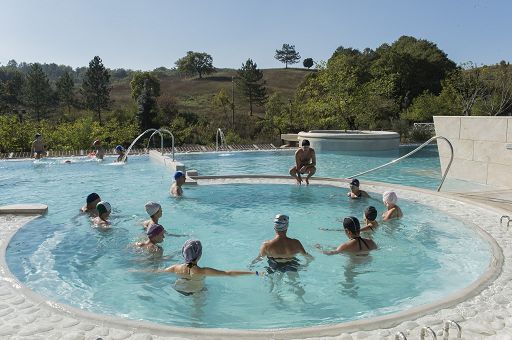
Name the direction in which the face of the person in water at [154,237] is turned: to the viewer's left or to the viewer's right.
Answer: to the viewer's right

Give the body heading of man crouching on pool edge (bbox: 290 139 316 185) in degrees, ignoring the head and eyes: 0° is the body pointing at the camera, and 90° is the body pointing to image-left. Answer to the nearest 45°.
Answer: approximately 0°

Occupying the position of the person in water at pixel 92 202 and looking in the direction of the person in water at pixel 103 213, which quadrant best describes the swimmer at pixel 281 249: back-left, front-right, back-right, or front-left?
front-left

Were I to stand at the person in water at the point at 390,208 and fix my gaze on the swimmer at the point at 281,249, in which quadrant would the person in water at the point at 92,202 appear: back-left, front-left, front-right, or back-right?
front-right

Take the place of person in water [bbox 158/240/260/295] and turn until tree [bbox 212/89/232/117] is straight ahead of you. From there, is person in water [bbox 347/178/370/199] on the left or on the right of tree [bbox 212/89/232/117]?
right

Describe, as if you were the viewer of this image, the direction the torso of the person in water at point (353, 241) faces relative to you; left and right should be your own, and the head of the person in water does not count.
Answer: facing away from the viewer and to the left of the viewer

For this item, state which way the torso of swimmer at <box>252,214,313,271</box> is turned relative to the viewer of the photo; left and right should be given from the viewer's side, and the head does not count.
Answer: facing away from the viewer

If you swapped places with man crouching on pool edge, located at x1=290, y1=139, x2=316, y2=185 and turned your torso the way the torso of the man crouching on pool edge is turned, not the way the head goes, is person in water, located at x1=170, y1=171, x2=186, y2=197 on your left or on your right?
on your right

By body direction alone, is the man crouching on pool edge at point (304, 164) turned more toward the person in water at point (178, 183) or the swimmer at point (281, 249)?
the swimmer

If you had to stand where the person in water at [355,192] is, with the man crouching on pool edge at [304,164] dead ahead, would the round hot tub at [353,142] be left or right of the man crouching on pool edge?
right
